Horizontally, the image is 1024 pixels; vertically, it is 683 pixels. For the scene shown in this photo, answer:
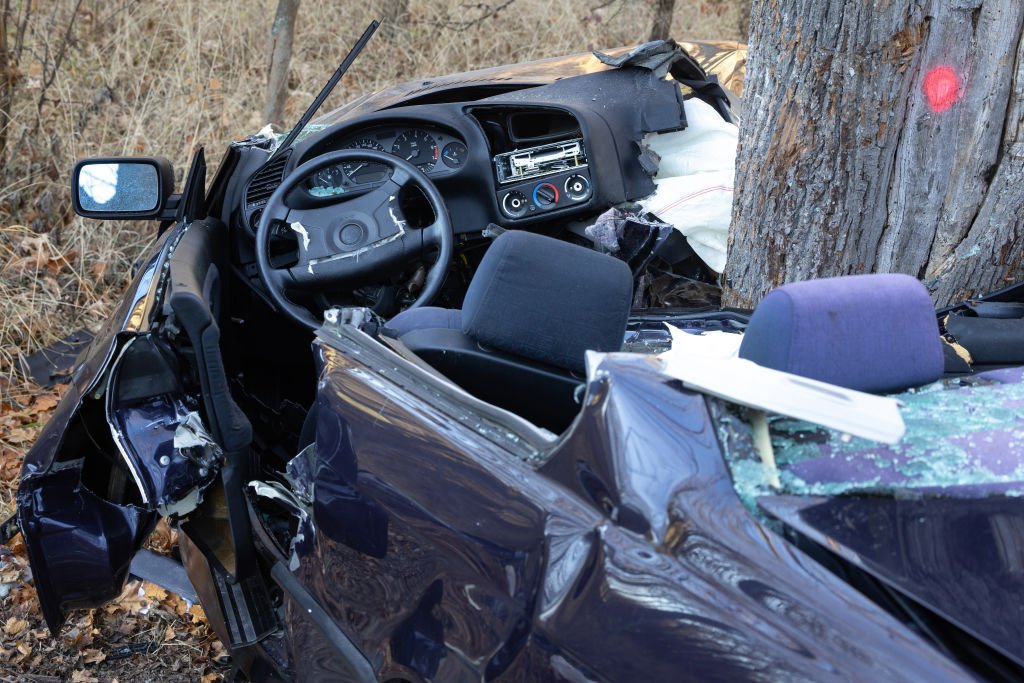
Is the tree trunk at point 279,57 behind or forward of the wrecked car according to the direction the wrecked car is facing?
forward

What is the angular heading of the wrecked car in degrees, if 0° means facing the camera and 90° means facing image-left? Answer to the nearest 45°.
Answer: approximately 135°

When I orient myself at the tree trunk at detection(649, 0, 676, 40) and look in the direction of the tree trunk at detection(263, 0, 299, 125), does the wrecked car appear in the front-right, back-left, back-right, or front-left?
front-left

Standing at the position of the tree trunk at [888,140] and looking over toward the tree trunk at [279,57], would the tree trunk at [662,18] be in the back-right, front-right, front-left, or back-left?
front-right

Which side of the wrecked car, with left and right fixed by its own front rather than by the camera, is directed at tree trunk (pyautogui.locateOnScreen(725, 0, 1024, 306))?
right

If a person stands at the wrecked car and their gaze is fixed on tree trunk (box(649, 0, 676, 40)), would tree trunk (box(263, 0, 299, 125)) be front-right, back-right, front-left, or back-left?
front-left

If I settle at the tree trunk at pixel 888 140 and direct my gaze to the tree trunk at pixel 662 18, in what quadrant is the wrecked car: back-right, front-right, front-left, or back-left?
back-left

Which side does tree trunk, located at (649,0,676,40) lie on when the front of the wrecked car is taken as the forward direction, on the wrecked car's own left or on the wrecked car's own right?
on the wrecked car's own right
